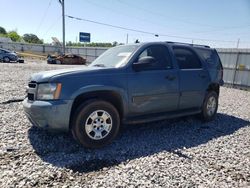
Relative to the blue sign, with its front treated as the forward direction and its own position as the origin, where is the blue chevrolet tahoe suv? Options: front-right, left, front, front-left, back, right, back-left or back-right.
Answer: front

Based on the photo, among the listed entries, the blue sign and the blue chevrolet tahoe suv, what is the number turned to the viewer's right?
0

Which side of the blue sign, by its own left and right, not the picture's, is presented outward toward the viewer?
front

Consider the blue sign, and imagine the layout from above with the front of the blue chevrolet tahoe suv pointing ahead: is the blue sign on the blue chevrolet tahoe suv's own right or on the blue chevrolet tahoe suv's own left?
on the blue chevrolet tahoe suv's own right

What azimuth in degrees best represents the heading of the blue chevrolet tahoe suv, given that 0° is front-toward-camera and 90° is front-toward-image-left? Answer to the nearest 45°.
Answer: approximately 45°
